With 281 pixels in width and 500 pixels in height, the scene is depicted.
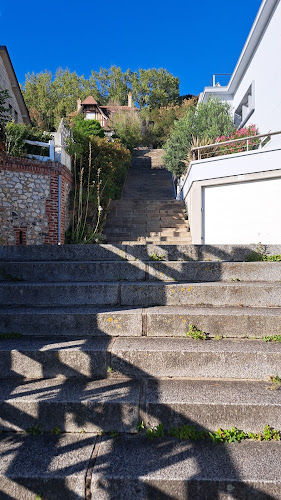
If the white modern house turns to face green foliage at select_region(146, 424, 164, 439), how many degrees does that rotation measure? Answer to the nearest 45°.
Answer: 0° — it already faces it

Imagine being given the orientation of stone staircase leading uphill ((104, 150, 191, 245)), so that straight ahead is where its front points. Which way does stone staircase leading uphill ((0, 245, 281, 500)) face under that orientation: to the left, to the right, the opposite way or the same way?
the same way

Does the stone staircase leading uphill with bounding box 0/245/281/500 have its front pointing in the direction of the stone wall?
no

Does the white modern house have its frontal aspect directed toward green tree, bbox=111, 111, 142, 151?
no

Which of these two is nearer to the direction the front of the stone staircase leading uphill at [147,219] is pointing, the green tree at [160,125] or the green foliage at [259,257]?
the green foliage

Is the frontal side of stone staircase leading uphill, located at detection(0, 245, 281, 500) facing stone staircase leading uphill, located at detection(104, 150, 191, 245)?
no

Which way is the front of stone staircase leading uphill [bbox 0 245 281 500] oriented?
toward the camera

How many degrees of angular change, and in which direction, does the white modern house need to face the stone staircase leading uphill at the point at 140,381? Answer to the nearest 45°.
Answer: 0° — it already faces it

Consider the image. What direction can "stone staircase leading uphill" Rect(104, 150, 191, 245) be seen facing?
toward the camera
